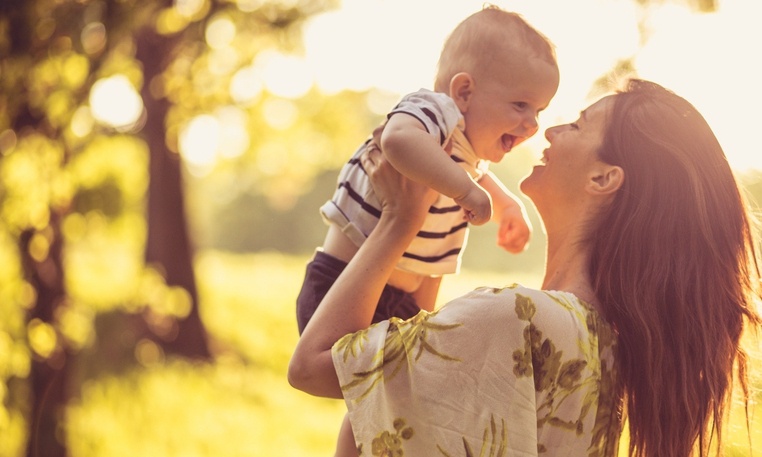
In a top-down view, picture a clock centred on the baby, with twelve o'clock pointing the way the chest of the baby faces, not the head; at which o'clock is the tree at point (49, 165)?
The tree is roughly at 6 o'clock from the baby.

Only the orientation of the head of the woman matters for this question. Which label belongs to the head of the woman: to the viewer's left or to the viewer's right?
to the viewer's left

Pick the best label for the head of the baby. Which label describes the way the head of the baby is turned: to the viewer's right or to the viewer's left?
to the viewer's right

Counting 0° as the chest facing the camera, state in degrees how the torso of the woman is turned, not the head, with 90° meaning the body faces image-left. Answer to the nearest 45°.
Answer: approximately 135°

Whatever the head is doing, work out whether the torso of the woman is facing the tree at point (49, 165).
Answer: yes

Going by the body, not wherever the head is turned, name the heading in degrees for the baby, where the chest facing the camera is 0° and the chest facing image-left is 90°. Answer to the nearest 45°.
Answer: approximately 315°
